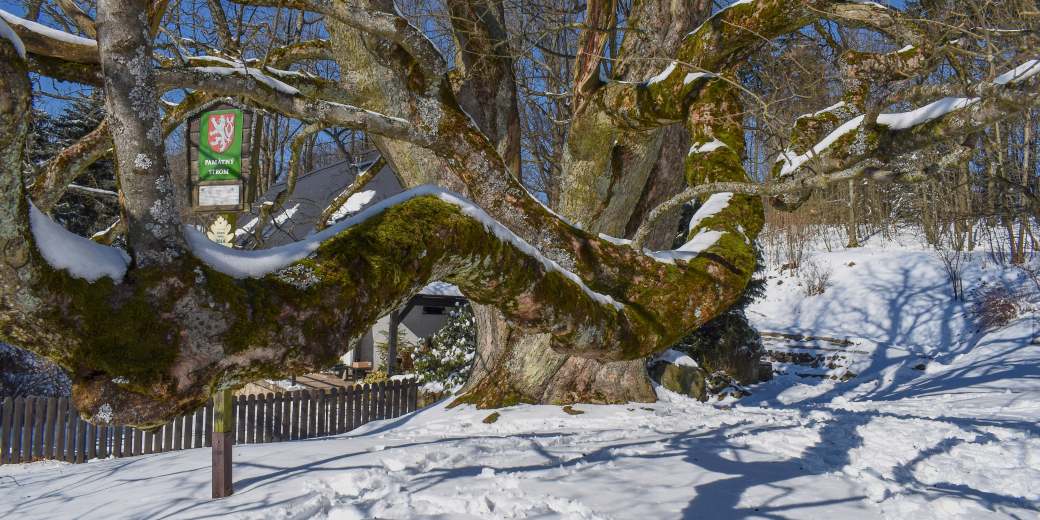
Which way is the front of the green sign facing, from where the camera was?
facing the viewer

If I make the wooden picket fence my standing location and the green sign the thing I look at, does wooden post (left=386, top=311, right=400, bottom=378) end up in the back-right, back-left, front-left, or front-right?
back-left

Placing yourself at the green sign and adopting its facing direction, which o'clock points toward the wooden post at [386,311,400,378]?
The wooden post is roughly at 7 o'clock from the green sign.

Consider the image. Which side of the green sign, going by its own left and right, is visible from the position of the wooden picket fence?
back
